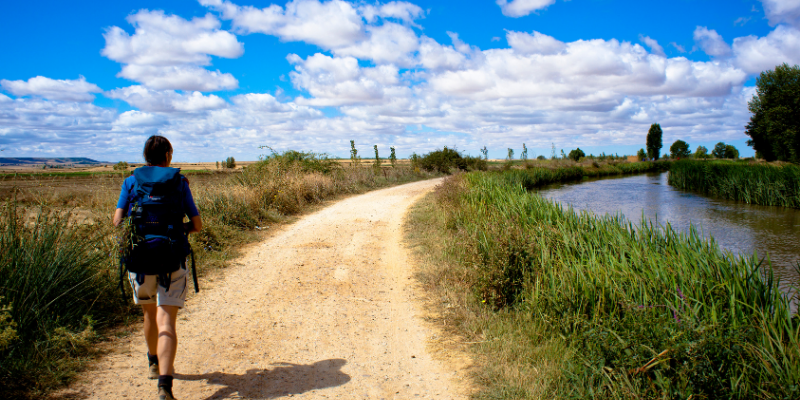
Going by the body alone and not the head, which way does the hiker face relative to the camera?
away from the camera

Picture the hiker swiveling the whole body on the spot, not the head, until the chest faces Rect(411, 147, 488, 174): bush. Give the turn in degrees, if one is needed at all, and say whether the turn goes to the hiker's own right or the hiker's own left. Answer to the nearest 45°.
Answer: approximately 45° to the hiker's own right

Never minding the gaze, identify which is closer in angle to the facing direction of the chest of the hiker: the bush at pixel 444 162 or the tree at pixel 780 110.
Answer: the bush
